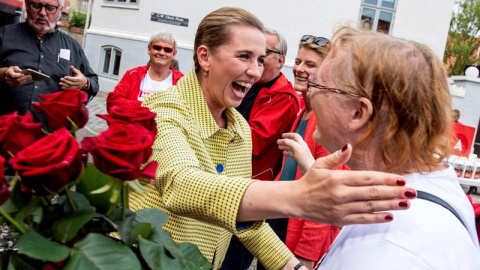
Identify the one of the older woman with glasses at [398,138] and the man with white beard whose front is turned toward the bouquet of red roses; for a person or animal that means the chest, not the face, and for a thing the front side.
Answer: the man with white beard

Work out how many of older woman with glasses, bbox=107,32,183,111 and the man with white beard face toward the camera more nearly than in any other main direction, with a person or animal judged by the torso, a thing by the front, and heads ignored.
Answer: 2

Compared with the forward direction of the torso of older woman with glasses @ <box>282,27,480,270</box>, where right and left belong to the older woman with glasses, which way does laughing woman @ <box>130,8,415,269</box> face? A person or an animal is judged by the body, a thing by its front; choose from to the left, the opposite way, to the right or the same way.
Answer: the opposite way

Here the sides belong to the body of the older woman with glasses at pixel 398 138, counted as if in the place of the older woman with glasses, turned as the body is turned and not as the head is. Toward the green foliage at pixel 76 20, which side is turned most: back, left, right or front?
front

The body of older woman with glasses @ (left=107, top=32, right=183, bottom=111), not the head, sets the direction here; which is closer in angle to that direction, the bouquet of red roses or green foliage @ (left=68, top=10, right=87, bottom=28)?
the bouquet of red roses

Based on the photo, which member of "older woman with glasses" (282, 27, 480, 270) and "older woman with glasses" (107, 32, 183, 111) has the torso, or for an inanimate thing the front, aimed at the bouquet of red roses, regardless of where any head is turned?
"older woman with glasses" (107, 32, 183, 111)

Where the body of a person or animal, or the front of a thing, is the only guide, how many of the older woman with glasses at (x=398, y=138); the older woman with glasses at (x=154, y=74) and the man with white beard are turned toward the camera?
2

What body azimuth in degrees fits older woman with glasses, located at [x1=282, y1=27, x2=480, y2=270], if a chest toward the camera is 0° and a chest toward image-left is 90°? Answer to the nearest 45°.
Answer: approximately 135°

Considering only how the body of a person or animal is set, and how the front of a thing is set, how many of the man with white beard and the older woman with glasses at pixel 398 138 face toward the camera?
1

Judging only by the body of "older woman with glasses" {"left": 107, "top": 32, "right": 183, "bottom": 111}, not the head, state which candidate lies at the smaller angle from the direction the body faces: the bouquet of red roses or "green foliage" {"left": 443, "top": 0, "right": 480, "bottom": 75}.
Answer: the bouquet of red roses
